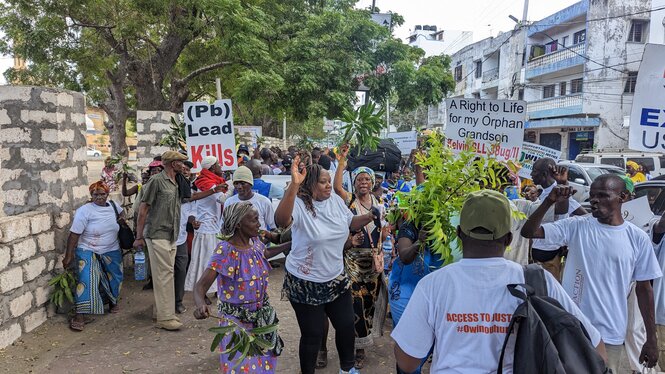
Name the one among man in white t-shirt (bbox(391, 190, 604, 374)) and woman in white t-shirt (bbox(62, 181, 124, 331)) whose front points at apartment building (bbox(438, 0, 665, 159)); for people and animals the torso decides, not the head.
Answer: the man in white t-shirt

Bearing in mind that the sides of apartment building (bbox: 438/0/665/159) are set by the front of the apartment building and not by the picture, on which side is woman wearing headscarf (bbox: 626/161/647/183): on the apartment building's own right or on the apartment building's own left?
on the apartment building's own left

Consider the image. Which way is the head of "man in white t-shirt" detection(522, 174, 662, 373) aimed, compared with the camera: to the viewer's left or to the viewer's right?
to the viewer's left

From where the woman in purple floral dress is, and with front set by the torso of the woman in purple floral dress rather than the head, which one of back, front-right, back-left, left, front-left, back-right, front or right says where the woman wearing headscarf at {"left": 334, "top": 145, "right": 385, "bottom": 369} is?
left

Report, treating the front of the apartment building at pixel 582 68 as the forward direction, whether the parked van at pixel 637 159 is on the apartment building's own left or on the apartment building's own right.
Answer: on the apartment building's own left

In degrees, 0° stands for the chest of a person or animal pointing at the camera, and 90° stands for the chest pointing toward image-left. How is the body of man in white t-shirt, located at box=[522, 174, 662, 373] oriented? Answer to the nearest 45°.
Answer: approximately 45°

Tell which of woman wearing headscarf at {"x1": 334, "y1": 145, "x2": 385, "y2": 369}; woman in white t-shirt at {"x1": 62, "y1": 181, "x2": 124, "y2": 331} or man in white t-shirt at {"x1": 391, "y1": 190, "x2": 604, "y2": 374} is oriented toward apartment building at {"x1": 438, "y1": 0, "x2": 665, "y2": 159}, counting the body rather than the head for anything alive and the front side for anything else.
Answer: the man in white t-shirt

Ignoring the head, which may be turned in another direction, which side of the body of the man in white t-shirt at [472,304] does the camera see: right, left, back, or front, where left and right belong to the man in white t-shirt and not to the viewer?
back

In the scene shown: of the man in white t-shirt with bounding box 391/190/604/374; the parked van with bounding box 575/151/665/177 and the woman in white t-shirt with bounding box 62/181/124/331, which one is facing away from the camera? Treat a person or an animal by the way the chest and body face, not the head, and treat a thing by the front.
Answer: the man in white t-shirt

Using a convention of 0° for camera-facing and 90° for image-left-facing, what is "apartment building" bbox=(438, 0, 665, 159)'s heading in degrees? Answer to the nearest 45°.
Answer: approximately 45°

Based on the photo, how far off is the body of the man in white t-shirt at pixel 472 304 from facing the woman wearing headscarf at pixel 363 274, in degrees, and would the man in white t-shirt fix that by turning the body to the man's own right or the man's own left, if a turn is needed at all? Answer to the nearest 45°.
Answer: approximately 45° to the man's own left
